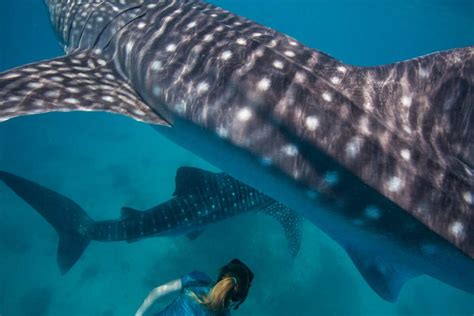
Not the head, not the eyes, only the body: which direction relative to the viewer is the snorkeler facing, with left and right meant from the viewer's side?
facing away from the viewer and to the right of the viewer

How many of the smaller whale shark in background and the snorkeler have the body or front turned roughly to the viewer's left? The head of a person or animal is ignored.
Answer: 0

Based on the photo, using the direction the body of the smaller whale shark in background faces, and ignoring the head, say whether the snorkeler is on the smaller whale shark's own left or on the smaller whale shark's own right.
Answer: on the smaller whale shark's own right

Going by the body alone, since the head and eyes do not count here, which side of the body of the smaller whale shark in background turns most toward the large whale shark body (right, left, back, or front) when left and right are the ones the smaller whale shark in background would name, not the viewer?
right

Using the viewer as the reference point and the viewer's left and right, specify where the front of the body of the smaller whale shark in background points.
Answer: facing to the right of the viewer
